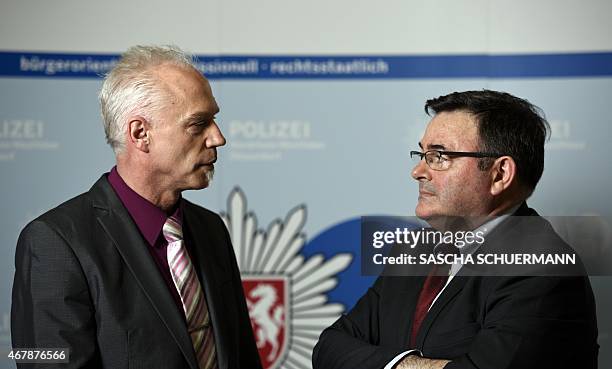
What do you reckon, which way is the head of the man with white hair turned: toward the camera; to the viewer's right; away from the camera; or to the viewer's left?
to the viewer's right

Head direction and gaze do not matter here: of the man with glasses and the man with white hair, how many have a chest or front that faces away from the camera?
0

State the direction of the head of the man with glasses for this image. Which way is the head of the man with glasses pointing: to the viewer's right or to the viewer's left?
to the viewer's left

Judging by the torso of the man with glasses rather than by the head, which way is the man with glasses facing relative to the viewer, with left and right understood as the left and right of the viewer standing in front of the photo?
facing the viewer and to the left of the viewer

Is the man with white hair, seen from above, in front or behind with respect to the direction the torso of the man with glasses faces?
in front

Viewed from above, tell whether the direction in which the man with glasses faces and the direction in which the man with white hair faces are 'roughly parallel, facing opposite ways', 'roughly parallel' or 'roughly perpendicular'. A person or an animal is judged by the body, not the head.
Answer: roughly perpendicular

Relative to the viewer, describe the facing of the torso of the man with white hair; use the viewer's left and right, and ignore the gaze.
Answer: facing the viewer and to the right of the viewer

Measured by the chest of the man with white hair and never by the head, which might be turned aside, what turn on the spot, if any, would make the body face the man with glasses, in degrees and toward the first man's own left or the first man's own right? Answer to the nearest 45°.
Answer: approximately 45° to the first man's own left
